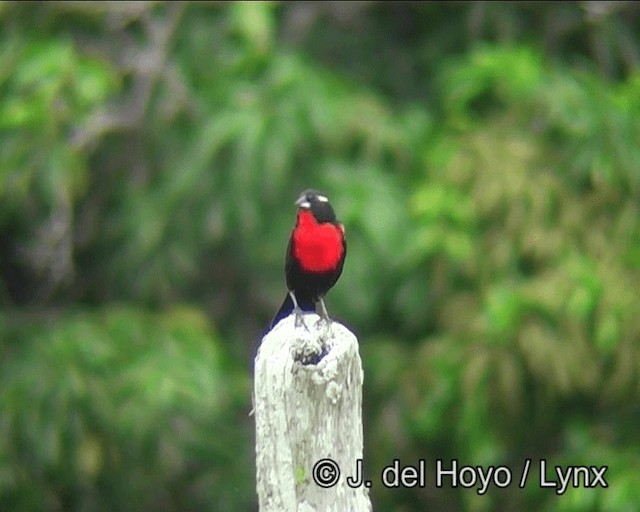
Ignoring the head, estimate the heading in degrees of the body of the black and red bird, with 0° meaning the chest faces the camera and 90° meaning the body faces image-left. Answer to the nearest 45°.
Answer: approximately 0°
